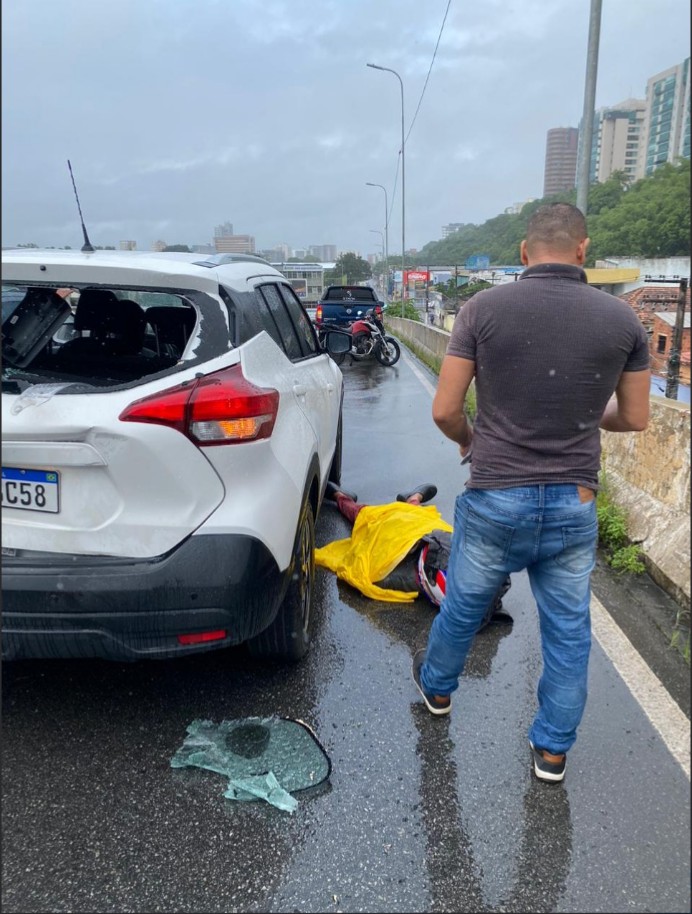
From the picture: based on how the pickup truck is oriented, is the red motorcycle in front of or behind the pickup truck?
behind

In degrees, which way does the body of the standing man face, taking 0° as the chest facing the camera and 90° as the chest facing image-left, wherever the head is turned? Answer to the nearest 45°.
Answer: approximately 180°

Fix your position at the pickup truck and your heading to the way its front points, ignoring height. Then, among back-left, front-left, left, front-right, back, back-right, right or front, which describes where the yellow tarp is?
back

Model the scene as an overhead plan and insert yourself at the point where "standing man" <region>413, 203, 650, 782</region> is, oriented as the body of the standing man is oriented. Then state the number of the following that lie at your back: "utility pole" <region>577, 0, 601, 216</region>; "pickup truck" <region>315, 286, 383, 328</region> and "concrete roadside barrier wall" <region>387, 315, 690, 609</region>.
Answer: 0

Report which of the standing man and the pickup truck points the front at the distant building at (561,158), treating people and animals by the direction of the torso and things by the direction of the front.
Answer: the standing man

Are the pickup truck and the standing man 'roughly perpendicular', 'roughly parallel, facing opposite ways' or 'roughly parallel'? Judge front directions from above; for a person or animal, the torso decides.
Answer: roughly parallel

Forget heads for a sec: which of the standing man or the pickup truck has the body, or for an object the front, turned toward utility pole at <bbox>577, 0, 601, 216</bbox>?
the standing man

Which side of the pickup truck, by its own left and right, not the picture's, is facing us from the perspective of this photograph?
back

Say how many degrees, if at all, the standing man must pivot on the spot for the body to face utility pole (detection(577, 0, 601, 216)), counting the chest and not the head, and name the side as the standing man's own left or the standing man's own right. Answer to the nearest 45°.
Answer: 0° — they already face it

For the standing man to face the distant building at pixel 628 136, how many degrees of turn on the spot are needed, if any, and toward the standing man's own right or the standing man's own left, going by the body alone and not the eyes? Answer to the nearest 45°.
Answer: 0° — they already face it

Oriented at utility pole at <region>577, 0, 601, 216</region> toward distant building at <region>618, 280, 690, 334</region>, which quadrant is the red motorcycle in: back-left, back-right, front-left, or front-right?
front-left

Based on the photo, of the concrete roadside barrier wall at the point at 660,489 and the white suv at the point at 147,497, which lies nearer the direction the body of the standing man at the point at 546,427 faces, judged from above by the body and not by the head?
the concrete roadside barrier wall

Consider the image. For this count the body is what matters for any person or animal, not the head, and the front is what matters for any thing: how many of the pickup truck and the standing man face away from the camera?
2

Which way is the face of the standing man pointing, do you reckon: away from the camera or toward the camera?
away from the camera
